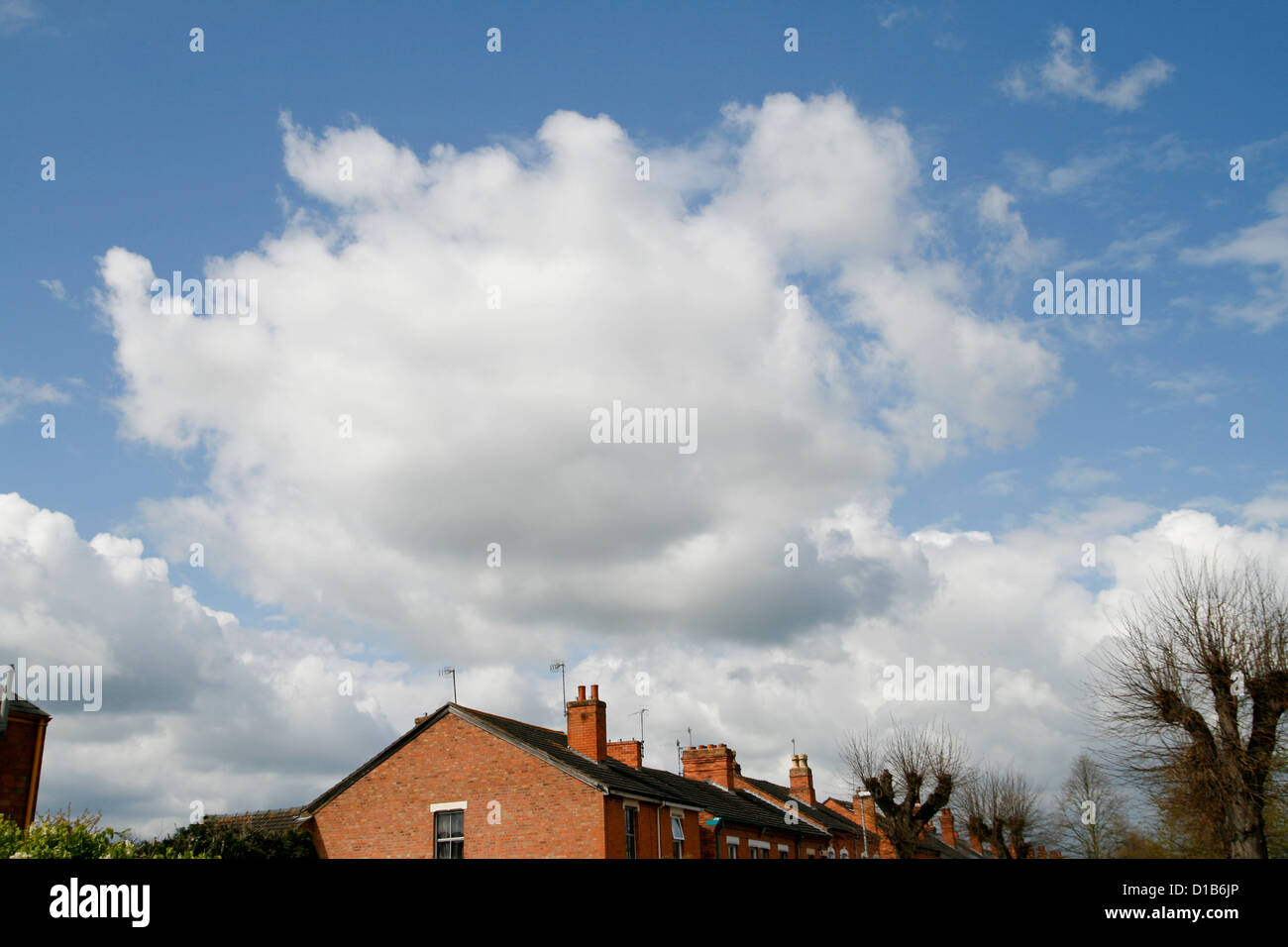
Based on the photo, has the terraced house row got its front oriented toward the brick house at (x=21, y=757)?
no

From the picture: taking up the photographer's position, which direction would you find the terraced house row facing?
facing the viewer and to the right of the viewer
